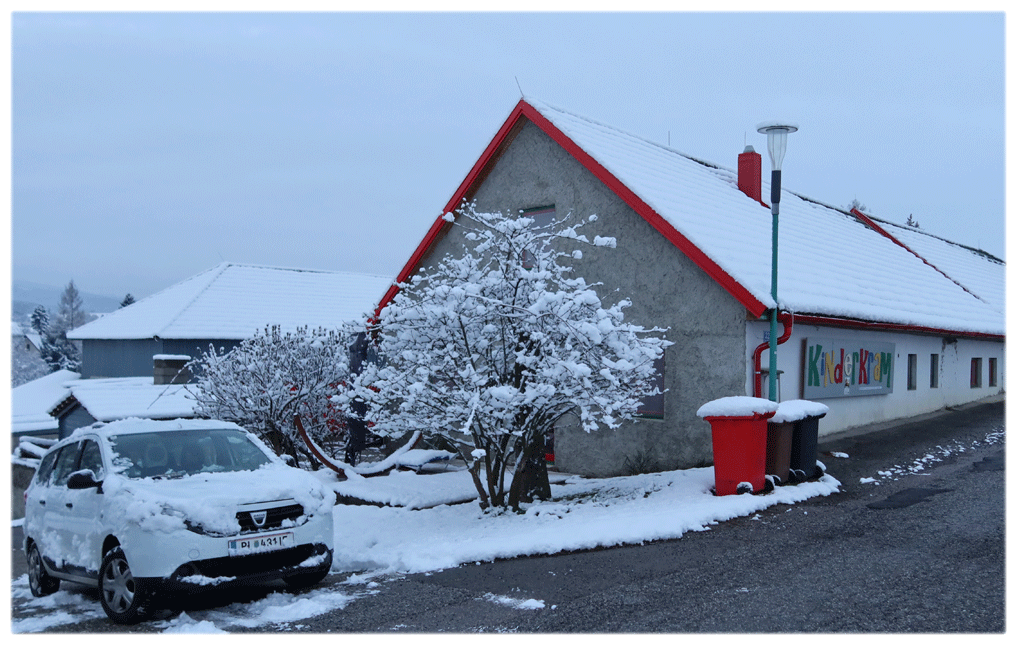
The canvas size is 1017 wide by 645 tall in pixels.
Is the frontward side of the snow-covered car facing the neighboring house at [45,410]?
no

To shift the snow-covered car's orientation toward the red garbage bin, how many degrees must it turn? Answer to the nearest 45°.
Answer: approximately 45° to its left

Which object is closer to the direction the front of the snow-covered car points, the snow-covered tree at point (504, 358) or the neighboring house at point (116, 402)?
the snow-covered tree

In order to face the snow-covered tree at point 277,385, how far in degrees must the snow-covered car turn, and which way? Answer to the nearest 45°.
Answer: approximately 135° to its left

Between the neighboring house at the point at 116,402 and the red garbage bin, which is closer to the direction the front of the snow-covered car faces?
the red garbage bin

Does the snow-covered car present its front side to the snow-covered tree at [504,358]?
no

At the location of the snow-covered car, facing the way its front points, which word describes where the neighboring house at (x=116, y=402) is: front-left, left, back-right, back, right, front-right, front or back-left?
back-left

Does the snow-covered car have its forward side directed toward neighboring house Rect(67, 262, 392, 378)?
no

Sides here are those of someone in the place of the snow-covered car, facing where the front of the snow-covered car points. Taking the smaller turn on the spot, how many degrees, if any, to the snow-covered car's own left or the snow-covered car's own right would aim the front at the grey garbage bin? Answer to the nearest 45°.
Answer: approximately 45° to the snow-covered car's own left

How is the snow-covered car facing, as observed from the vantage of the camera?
facing the viewer and to the right of the viewer
